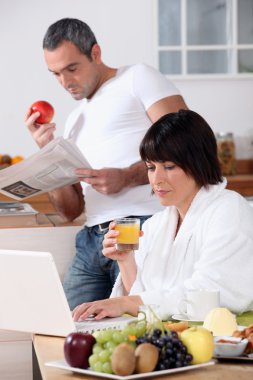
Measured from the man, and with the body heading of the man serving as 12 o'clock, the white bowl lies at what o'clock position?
The white bowl is roughly at 10 o'clock from the man.

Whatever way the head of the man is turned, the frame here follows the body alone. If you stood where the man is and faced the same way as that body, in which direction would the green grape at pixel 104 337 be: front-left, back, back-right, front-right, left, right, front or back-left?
front-left

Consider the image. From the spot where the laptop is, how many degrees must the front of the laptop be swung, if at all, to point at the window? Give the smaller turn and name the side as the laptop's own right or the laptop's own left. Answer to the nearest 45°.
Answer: approximately 45° to the laptop's own left

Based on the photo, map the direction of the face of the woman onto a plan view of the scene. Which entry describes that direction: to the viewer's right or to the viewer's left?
to the viewer's left

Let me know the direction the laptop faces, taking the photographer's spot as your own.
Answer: facing away from the viewer and to the right of the viewer

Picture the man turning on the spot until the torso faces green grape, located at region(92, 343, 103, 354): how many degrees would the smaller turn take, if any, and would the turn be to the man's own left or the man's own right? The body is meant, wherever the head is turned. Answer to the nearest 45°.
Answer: approximately 45° to the man's own left

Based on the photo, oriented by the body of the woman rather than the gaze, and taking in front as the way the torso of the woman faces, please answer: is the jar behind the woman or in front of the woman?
behind

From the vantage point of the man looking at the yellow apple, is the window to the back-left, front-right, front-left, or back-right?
back-left

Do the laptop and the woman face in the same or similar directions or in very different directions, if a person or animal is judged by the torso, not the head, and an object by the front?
very different directions
